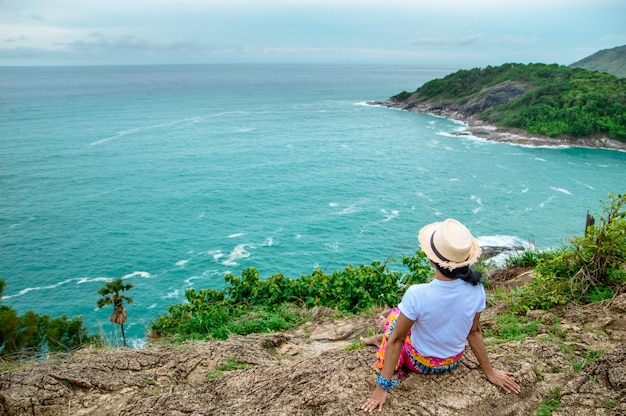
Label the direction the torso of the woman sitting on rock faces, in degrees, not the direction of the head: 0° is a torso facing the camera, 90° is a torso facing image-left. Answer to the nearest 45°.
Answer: approximately 135°

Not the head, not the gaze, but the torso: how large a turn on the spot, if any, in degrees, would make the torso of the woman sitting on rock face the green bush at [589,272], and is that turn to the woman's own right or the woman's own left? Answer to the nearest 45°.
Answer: approximately 90° to the woman's own right

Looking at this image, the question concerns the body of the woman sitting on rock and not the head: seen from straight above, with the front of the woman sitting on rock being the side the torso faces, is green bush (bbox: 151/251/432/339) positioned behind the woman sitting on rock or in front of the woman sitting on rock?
in front
